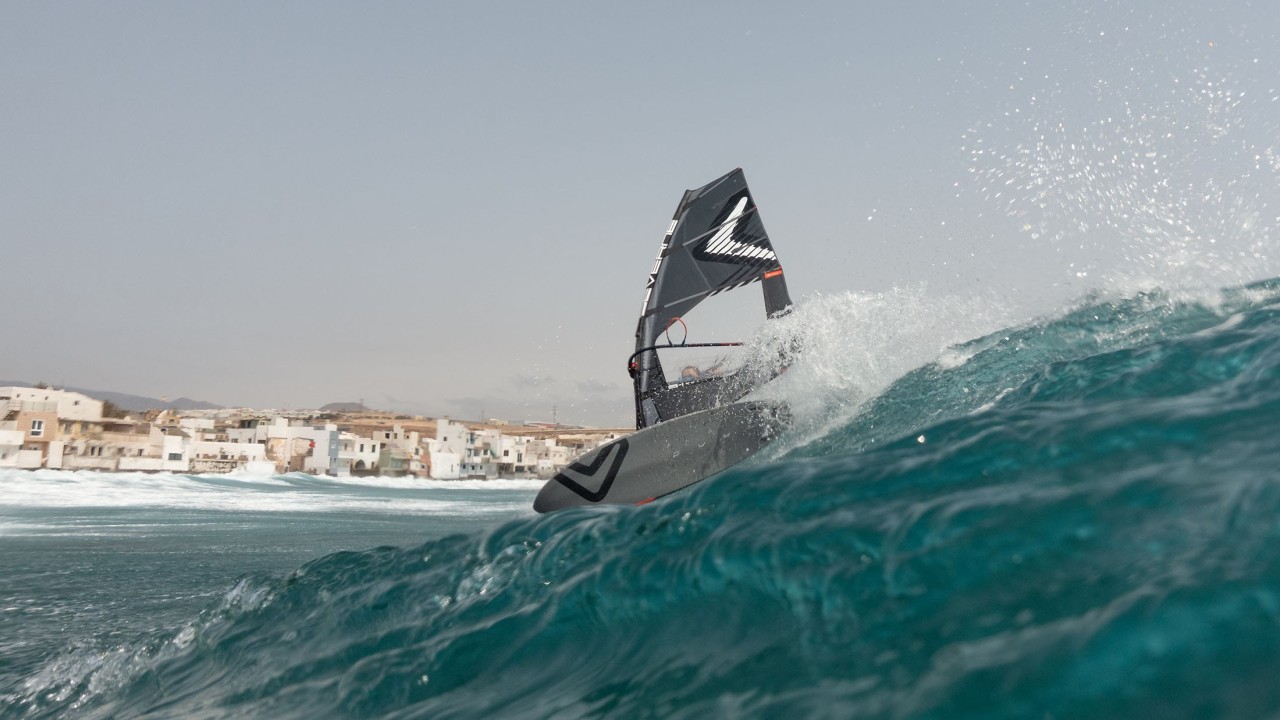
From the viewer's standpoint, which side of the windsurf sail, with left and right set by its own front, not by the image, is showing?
left
